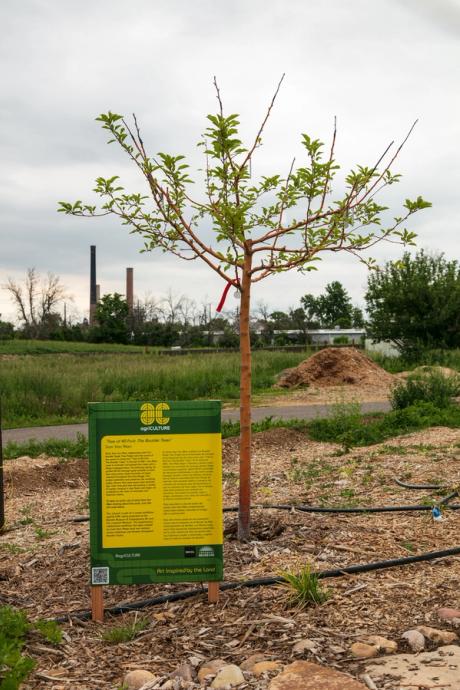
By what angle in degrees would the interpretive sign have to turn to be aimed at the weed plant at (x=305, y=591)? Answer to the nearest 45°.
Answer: approximately 90° to its left

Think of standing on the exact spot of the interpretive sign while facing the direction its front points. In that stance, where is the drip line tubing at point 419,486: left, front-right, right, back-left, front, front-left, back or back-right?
back-left

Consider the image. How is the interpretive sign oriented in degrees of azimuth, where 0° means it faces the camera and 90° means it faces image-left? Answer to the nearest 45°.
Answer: approximately 0°

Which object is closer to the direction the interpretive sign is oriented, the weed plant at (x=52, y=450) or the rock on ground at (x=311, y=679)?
the rock on ground

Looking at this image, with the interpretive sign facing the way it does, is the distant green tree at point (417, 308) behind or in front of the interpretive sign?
behind

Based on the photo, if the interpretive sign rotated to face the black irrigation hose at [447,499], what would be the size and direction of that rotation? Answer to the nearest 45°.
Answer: approximately 135° to its left

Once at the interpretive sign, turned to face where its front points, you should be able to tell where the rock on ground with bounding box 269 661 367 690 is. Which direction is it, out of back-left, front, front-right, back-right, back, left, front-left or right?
front-left

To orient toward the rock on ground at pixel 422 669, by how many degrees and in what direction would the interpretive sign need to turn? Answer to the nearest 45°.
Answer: approximately 45° to its left

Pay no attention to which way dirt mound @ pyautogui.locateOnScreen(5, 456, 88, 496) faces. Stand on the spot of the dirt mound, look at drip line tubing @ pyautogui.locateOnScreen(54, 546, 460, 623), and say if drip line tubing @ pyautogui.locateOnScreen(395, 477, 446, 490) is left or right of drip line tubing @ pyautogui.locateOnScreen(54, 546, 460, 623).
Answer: left

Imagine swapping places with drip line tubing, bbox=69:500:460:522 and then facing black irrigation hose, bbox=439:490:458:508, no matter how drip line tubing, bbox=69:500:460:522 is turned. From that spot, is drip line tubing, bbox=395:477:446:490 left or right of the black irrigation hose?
left

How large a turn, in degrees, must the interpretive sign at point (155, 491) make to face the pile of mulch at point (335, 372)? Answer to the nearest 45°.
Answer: approximately 180°

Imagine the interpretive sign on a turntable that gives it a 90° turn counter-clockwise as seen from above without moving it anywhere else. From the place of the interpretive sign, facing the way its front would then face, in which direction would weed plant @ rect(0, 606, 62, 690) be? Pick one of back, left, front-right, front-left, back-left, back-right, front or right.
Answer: back-right
